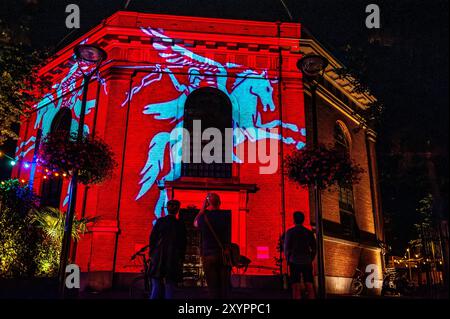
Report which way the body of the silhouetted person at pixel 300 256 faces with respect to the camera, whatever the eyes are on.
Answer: away from the camera

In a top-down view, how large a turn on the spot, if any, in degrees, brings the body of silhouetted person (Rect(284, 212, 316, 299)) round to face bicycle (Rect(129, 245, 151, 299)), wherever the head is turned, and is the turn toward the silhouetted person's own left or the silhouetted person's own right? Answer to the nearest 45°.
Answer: approximately 45° to the silhouetted person's own left

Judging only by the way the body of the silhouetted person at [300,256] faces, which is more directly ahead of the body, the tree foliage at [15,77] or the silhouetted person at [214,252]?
the tree foliage

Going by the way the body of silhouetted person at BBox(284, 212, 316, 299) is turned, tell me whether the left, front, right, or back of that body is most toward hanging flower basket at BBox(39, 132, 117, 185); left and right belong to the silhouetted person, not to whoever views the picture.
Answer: left

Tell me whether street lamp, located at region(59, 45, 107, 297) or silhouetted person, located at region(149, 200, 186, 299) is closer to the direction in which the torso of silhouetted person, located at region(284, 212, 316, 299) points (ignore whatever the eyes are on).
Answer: the street lamp

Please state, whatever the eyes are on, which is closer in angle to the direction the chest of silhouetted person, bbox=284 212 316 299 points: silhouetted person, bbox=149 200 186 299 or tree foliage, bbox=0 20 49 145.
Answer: the tree foliage

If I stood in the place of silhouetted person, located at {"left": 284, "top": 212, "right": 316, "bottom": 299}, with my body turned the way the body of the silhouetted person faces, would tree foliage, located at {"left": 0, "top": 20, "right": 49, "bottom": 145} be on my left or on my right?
on my left

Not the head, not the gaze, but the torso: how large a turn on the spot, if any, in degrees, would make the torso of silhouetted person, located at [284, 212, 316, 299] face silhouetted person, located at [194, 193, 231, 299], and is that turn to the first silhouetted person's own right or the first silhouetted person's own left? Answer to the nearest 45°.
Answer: approximately 135° to the first silhouetted person's own left

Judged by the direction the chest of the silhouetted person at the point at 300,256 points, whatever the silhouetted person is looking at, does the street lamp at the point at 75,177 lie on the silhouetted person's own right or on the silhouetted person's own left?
on the silhouetted person's own left

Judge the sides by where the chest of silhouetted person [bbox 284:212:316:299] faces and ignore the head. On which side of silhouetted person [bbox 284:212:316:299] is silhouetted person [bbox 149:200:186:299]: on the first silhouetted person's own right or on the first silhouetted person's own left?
on the first silhouetted person's own left

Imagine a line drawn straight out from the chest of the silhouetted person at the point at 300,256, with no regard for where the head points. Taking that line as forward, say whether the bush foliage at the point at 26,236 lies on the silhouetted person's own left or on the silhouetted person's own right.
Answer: on the silhouetted person's own left
